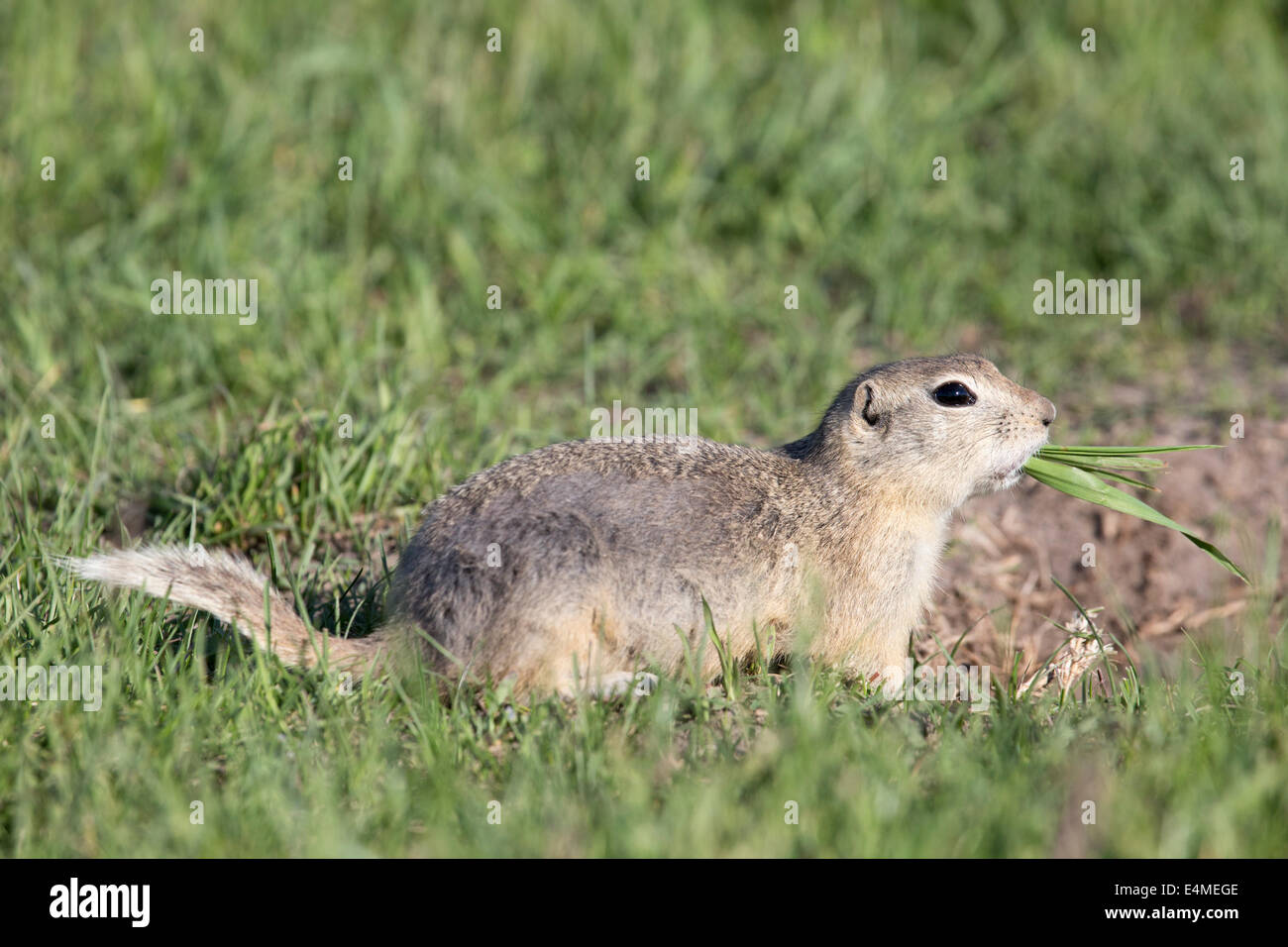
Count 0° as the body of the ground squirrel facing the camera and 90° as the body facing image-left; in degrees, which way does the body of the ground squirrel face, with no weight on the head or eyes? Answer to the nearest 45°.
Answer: approximately 270°
